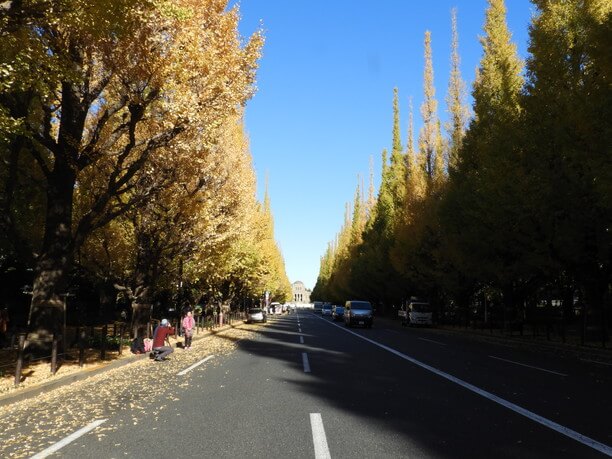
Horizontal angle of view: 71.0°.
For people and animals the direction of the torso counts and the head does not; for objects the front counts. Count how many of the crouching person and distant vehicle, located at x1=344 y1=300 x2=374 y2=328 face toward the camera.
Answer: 1

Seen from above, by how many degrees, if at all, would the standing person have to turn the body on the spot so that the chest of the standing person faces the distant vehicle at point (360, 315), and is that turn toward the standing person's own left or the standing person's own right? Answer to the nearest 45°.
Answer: approximately 135° to the standing person's own left

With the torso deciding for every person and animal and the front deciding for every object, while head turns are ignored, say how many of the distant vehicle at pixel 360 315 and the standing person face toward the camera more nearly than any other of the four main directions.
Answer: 2

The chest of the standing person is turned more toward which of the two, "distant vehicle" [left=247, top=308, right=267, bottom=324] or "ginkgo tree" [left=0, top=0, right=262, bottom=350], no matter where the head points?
the ginkgo tree

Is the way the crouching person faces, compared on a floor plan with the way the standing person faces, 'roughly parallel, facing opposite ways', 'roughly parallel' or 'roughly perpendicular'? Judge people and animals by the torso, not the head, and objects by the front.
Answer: roughly perpendicular

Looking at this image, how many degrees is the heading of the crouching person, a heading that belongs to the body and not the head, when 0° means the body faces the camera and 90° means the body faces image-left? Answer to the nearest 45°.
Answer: approximately 270°
